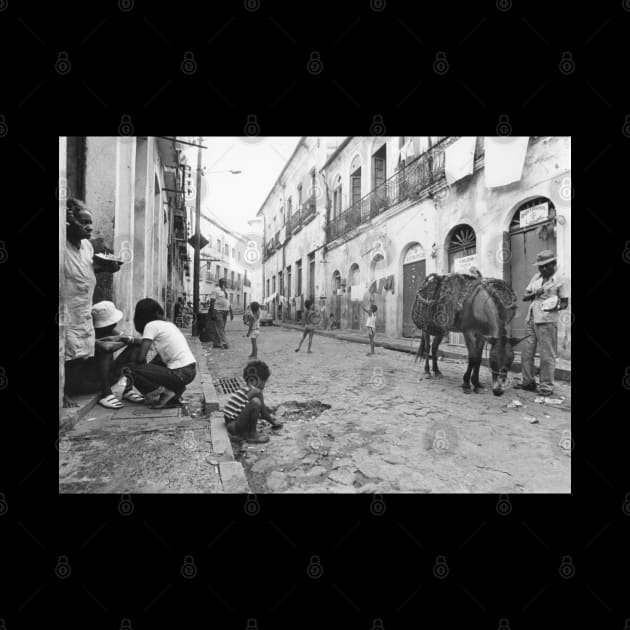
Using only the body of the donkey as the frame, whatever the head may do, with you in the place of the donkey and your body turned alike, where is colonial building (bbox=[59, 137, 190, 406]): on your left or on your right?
on your right

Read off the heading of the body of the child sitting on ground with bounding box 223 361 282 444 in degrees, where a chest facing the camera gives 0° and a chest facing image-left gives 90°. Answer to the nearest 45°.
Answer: approximately 270°

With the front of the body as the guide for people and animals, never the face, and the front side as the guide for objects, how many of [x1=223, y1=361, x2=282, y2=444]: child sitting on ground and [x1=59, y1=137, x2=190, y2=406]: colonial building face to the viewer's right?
2

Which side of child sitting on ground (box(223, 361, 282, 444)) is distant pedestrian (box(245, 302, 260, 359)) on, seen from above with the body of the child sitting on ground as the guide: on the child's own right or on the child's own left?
on the child's own left

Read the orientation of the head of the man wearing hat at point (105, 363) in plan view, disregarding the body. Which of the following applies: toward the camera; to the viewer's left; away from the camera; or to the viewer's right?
to the viewer's right

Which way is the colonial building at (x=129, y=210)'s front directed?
to the viewer's right
